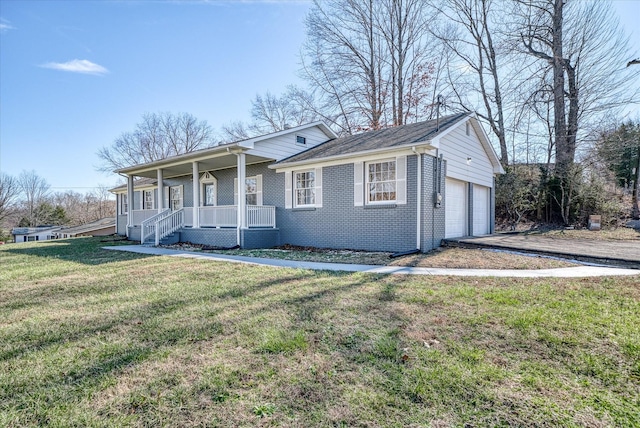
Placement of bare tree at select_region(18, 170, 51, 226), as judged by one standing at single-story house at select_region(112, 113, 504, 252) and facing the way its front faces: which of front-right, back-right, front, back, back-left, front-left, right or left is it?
right

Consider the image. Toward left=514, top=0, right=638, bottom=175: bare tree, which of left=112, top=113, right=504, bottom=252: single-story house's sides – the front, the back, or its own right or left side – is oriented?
back

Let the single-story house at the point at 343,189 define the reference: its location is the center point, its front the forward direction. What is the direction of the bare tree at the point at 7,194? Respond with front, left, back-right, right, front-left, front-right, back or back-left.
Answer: right

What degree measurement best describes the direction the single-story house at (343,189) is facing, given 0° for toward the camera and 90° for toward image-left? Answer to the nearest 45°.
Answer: approximately 45°

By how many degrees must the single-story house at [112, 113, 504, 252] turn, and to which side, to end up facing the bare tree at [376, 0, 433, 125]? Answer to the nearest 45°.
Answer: approximately 180°

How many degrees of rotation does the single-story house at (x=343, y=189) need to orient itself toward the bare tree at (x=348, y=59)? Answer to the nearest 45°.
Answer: approximately 135° to its right

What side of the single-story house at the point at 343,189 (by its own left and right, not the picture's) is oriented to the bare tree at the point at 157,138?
right

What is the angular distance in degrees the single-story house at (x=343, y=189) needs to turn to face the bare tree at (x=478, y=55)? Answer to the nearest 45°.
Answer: approximately 180°

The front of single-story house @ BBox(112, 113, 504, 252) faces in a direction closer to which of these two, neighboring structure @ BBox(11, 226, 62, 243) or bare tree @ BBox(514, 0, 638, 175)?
the neighboring structure

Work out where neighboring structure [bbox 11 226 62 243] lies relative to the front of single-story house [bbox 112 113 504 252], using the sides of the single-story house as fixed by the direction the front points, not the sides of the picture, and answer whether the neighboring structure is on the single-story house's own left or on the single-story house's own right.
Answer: on the single-story house's own right

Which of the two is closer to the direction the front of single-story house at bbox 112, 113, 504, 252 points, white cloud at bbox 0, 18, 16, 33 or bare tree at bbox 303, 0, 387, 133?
the white cloud

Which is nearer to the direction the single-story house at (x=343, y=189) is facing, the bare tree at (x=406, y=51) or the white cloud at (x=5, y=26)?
the white cloud
